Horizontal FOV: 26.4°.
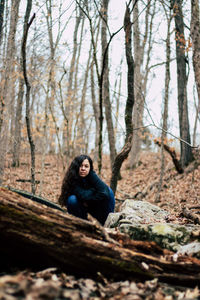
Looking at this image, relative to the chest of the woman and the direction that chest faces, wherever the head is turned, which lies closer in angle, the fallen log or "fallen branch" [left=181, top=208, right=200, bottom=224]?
the fallen log

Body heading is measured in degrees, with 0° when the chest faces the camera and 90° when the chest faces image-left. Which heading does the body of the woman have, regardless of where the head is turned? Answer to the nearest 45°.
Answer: approximately 0°

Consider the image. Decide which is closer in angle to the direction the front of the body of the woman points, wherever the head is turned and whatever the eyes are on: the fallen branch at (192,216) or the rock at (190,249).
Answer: the rock

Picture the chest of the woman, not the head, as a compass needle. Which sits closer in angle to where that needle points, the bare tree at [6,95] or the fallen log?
the fallen log

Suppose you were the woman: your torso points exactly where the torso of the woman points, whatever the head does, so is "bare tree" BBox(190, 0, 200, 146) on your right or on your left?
on your left

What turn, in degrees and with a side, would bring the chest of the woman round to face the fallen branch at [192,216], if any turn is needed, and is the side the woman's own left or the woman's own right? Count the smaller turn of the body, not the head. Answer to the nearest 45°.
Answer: approximately 90° to the woman's own left

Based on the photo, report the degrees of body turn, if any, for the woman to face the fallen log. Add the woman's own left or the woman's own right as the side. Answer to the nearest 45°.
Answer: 0° — they already face it
